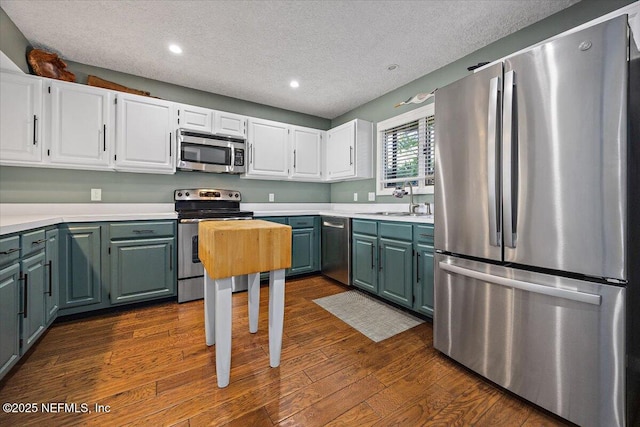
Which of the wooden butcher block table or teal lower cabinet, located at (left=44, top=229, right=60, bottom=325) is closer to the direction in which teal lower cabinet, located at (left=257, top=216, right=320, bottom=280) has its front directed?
the wooden butcher block table

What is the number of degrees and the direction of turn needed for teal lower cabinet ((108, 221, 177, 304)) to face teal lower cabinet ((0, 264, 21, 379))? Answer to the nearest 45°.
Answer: approximately 45° to its right

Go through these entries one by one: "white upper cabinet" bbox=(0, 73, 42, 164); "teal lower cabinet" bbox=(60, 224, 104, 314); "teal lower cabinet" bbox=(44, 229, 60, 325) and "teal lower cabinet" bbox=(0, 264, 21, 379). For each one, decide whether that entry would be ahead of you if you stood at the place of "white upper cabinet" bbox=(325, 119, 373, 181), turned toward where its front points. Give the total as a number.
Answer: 4

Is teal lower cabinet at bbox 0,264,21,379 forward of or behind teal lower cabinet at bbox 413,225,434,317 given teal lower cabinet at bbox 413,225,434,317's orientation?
forward

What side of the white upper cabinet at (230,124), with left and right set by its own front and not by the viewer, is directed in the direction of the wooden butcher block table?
front

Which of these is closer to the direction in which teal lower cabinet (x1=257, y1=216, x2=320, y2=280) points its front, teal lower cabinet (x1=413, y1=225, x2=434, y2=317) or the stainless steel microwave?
the teal lower cabinet

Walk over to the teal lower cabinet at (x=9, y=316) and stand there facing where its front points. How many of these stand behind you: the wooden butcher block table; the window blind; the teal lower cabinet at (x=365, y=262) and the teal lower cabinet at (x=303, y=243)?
0

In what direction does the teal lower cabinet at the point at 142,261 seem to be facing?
toward the camera

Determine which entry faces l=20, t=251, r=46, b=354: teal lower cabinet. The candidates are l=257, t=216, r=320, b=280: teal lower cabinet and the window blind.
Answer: the window blind

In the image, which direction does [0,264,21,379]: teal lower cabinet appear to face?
to the viewer's right

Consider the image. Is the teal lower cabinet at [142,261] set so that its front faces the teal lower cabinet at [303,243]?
no

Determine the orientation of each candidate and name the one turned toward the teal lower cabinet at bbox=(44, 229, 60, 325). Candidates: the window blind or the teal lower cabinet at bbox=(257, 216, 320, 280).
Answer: the window blind

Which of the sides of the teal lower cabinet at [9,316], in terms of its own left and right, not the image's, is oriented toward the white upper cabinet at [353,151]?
front

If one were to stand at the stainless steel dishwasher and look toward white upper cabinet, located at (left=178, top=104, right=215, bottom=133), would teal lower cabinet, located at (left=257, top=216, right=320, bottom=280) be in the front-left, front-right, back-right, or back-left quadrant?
front-right
